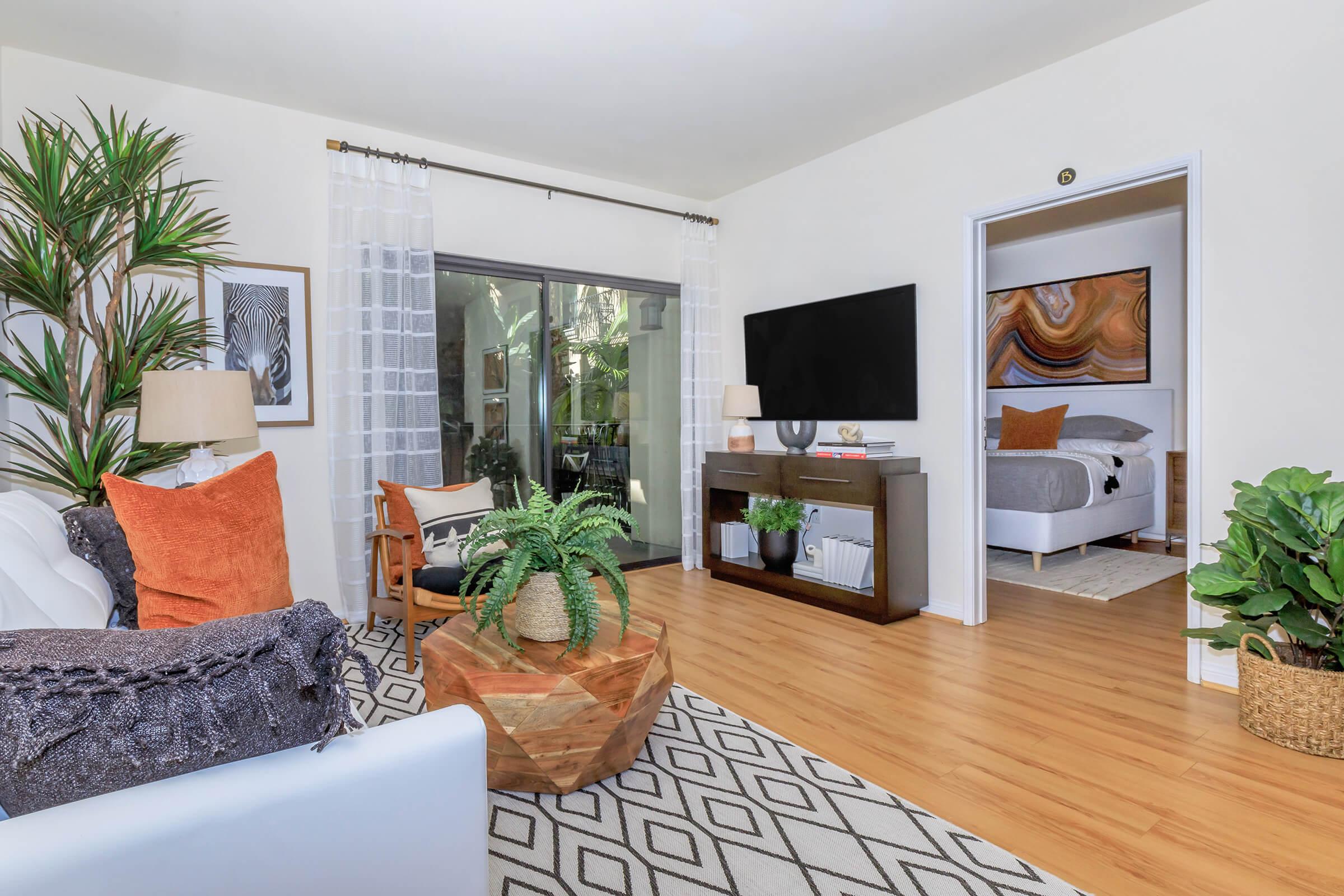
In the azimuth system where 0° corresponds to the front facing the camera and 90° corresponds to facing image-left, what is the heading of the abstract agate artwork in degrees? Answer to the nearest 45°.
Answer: approximately 45°

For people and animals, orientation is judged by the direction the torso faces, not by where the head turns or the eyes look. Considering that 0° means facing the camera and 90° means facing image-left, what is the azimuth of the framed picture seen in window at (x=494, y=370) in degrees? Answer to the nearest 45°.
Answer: approximately 45°
